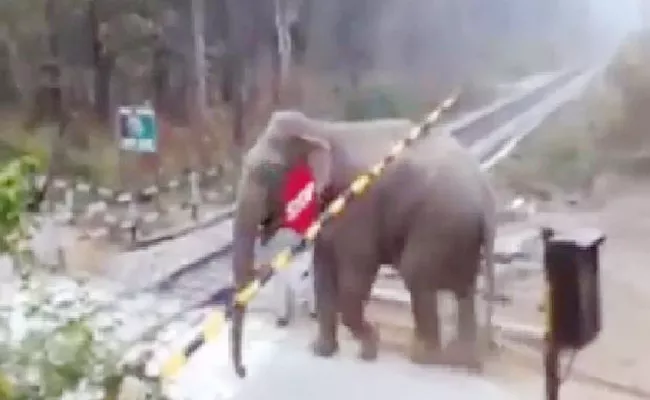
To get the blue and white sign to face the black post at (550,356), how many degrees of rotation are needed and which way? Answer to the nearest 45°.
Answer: approximately 45° to its left

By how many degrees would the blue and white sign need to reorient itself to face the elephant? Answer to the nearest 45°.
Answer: approximately 45° to its left

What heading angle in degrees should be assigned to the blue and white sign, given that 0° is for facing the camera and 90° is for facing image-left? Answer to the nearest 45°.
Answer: approximately 0°
